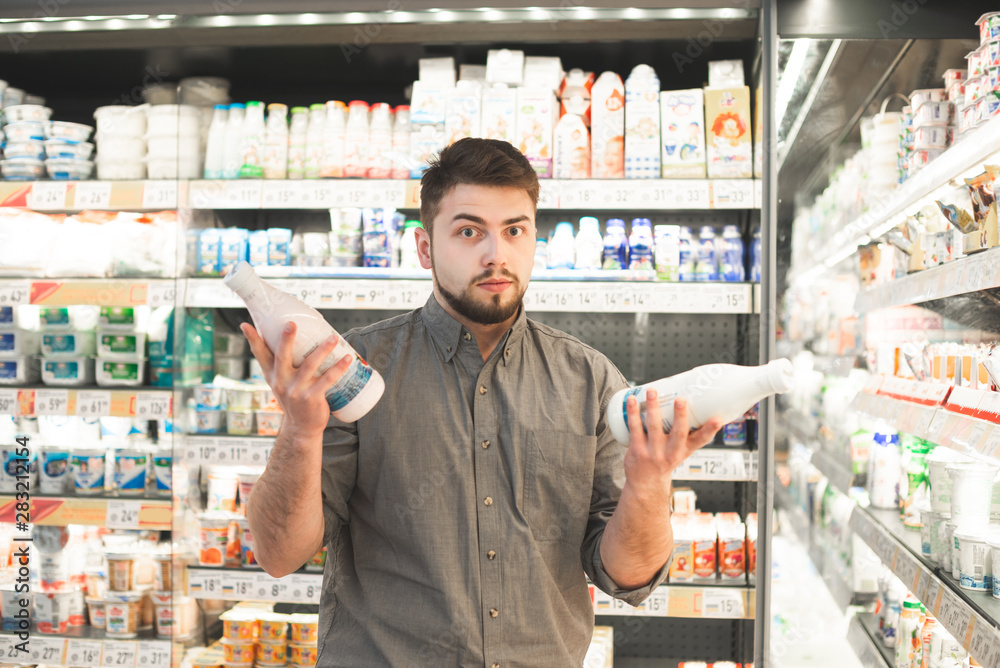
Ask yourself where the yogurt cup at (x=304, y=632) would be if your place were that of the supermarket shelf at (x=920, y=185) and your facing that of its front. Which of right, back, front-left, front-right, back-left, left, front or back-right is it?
front

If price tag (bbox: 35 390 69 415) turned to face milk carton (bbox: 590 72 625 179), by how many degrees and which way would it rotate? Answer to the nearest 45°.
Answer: approximately 45° to its left

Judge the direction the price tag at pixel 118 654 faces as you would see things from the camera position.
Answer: facing the viewer

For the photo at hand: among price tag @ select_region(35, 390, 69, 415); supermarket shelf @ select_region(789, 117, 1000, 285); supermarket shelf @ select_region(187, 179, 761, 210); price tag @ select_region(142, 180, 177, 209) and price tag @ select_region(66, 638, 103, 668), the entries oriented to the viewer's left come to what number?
1

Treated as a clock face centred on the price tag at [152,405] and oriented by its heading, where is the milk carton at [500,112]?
The milk carton is roughly at 10 o'clock from the price tag.

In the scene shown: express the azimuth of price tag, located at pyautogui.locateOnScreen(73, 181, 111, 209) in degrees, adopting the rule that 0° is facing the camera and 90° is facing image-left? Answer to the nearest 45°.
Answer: approximately 0°

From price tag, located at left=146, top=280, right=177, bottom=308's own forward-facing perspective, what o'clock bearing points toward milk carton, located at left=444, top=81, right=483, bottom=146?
The milk carton is roughly at 10 o'clock from the price tag.

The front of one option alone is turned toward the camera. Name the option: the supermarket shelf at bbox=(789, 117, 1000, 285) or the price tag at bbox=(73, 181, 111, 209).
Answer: the price tag

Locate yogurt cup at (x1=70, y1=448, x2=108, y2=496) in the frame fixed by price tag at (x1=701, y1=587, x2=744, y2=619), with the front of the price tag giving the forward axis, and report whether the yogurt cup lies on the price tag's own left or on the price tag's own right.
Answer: on the price tag's own right

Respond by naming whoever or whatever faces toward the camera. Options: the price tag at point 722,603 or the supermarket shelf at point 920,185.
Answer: the price tag

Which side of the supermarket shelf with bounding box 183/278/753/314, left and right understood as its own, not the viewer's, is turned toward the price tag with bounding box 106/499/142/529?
right

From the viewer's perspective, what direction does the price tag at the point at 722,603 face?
toward the camera

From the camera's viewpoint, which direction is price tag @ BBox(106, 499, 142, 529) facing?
toward the camera

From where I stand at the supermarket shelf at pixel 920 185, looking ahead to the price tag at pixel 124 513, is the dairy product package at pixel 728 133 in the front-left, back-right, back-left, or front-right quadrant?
front-right

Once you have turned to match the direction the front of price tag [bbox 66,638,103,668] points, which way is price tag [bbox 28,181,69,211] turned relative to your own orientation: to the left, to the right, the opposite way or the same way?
the same way

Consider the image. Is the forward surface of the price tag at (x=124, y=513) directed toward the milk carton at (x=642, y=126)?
no
